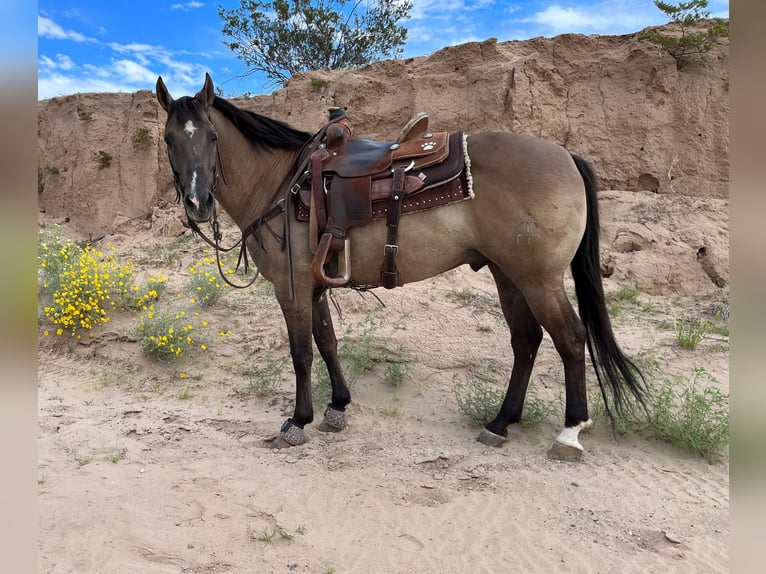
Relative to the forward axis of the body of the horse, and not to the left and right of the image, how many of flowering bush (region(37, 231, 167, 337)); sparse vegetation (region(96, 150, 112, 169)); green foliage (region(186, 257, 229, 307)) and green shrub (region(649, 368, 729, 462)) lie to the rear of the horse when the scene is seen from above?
1

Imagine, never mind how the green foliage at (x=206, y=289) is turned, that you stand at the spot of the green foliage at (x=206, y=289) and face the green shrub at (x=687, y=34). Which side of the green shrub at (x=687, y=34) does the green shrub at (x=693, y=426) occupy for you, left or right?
right

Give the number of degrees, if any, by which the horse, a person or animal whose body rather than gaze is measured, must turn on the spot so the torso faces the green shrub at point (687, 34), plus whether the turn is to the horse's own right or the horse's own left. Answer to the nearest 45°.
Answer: approximately 135° to the horse's own right

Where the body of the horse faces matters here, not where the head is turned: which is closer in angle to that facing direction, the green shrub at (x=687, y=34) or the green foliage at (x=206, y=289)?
the green foliage

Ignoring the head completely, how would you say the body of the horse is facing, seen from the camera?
to the viewer's left

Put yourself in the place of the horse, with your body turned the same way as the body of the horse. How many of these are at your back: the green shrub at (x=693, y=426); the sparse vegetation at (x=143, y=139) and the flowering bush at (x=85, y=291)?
1

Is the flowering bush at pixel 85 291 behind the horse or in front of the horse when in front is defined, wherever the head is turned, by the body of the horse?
in front

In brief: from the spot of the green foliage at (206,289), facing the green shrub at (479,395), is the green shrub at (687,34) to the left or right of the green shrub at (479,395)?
left

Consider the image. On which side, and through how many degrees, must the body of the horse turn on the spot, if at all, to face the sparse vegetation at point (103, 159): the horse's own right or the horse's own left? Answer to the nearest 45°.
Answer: approximately 45° to the horse's own right

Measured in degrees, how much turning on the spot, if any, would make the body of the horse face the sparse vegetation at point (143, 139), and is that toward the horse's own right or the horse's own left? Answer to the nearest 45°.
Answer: approximately 45° to the horse's own right

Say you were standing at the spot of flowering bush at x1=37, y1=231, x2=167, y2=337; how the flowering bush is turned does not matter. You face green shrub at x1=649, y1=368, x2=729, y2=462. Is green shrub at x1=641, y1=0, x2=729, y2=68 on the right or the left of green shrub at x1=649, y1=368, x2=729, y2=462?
left

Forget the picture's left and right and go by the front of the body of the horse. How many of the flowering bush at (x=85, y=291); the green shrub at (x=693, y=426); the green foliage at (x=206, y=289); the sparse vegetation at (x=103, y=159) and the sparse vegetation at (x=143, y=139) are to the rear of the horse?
1

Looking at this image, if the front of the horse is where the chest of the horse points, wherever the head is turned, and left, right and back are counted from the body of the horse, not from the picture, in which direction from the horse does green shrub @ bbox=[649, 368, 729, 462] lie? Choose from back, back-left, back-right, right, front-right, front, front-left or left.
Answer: back
